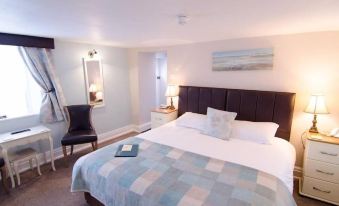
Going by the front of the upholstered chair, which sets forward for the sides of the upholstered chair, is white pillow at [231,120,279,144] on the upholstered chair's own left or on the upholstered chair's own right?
on the upholstered chair's own left

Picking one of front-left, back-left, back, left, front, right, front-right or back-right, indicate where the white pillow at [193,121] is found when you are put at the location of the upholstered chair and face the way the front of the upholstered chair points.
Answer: front-left

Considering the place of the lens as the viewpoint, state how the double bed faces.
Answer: facing the viewer and to the left of the viewer

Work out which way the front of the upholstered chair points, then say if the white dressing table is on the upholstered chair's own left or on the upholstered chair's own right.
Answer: on the upholstered chair's own right

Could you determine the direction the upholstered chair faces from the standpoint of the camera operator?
facing the viewer

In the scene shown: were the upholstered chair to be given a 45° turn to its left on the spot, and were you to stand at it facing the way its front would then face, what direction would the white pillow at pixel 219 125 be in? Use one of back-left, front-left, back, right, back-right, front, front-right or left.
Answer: front

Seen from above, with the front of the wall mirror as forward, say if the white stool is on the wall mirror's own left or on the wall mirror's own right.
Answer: on the wall mirror's own right

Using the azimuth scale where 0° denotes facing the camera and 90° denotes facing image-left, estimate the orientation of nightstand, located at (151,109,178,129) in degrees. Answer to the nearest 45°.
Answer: approximately 45°

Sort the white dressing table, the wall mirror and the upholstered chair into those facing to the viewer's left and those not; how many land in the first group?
0

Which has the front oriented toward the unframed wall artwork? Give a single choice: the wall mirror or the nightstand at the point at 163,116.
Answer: the wall mirror

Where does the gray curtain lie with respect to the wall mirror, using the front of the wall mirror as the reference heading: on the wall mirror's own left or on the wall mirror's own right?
on the wall mirror's own right

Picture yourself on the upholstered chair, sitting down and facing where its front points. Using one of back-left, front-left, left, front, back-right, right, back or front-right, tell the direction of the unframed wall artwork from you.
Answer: front-left

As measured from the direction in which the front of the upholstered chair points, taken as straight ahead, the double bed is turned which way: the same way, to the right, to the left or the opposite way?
to the right

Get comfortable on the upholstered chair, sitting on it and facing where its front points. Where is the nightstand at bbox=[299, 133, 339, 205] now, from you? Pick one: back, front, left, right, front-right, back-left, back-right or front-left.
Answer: front-left

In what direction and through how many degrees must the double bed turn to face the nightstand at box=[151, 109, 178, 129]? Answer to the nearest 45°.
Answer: approximately 135° to its right
